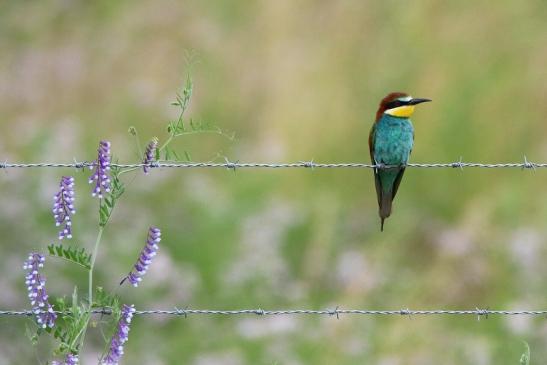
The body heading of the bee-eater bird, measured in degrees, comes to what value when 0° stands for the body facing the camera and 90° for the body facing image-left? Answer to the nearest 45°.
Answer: approximately 315°
